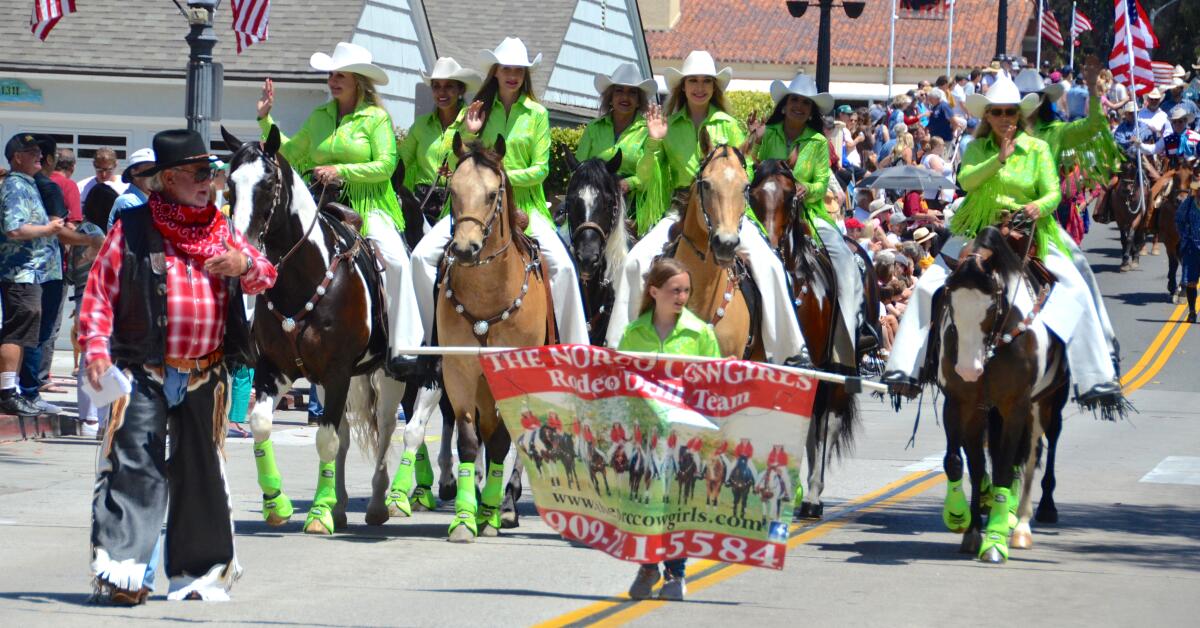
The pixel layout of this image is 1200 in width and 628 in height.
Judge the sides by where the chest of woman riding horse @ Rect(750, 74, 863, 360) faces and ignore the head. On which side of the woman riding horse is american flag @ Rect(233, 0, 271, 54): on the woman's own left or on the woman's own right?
on the woman's own right

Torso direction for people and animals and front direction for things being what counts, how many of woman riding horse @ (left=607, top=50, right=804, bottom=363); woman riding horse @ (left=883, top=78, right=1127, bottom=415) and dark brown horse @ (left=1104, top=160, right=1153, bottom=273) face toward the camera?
3

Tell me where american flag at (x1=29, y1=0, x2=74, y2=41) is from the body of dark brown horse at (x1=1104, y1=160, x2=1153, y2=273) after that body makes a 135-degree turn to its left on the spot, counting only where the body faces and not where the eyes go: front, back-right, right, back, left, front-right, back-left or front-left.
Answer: back

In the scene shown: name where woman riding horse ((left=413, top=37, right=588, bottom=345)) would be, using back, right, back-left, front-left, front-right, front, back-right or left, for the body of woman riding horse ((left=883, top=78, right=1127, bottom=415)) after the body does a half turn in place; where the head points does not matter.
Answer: left

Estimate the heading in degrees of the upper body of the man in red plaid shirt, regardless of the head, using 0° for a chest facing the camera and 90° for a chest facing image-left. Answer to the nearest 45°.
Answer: approximately 315°

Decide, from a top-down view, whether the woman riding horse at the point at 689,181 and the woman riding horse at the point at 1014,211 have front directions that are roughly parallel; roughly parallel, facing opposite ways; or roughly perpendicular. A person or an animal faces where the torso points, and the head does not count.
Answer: roughly parallel

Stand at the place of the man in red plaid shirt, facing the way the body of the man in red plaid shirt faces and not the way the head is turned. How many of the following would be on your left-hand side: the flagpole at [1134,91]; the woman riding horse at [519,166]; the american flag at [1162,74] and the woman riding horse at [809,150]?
4

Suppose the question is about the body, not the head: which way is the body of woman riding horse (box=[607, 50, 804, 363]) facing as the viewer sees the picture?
toward the camera

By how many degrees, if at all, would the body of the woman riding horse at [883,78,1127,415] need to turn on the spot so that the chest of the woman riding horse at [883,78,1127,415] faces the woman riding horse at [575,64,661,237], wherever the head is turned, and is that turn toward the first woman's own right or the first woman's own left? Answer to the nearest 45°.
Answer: approximately 90° to the first woman's own right

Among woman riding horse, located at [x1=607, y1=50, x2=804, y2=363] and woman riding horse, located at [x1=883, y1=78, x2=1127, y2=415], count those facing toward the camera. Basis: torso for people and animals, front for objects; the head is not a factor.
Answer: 2

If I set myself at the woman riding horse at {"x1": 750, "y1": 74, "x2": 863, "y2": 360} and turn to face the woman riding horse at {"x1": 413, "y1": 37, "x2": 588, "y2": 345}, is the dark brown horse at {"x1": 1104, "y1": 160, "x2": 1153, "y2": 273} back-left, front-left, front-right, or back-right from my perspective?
back-right
